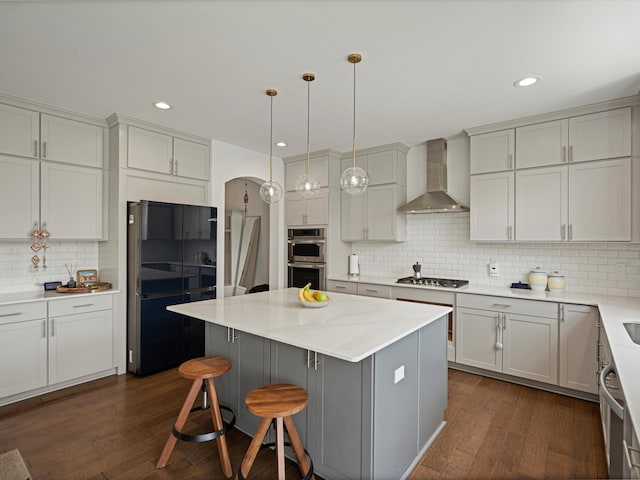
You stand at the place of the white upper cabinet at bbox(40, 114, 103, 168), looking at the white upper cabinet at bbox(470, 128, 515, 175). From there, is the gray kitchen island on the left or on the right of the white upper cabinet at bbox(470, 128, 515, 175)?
right

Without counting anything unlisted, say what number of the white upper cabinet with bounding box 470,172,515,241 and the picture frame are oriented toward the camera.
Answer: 2
